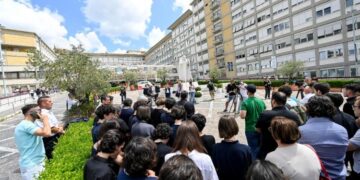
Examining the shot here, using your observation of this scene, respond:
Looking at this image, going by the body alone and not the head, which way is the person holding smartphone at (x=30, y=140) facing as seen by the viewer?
to the viewer's right

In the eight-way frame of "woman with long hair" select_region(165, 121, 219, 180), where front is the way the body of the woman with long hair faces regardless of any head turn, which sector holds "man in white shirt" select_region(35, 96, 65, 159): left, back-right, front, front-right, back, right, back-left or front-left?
front-left

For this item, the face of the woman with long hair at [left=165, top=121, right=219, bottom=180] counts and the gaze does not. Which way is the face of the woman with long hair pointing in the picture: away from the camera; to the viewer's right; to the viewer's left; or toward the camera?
away from the camera

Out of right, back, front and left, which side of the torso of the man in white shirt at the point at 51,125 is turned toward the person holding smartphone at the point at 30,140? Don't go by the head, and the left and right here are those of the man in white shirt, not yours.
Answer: right

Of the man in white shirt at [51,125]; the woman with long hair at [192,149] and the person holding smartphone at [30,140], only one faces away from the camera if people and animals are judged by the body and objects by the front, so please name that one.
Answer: the woman with long hair

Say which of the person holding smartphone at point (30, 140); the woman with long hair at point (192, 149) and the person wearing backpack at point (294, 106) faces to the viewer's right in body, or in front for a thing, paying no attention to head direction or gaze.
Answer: the person holding smartphone

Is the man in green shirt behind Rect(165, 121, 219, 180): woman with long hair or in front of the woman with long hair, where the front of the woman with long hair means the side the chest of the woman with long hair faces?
in front

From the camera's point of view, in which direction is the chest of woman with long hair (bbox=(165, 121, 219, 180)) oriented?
away from the camera

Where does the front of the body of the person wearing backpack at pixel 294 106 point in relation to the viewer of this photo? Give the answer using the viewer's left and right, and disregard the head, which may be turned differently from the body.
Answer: facing away from the viewer and to the left of the viewer

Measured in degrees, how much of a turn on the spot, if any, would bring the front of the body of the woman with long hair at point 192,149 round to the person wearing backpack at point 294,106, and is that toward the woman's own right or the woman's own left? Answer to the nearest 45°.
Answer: approximately 45° to the woman's own right

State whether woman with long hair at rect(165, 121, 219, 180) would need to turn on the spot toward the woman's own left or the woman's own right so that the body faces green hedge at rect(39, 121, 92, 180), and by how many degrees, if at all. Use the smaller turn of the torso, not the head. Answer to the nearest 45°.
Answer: approximately 45° to the woman's own left

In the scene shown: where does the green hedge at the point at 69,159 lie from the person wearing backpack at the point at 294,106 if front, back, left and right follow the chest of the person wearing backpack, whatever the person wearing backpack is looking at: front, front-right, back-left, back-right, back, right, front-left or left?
left
